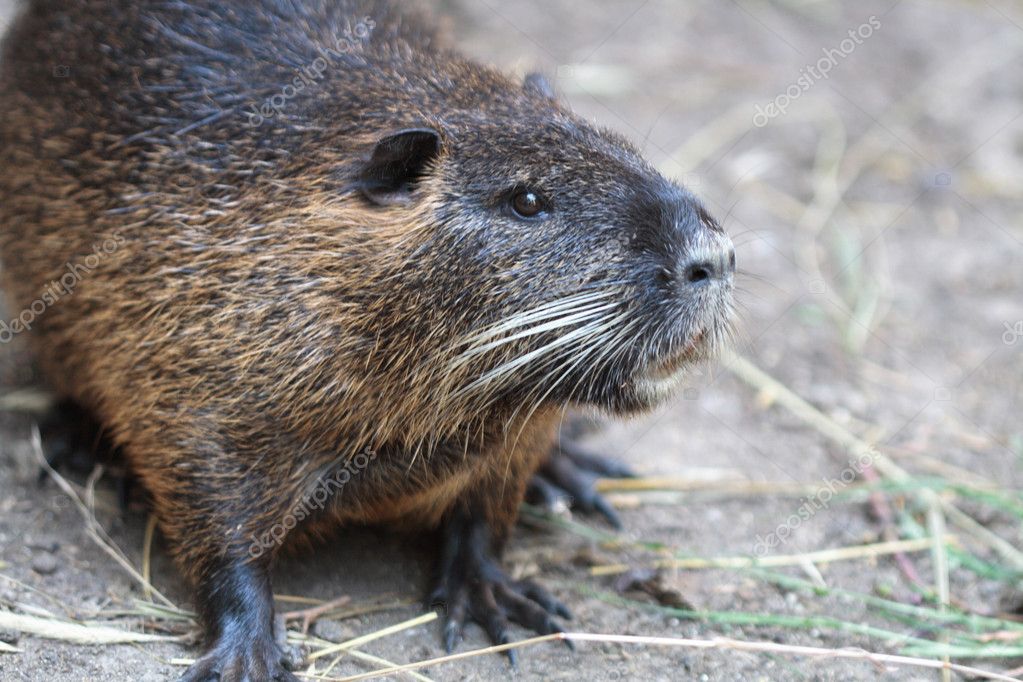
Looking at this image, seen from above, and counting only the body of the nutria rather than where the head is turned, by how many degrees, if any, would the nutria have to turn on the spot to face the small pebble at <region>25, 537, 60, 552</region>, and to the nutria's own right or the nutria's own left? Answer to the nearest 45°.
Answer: approximately 180°

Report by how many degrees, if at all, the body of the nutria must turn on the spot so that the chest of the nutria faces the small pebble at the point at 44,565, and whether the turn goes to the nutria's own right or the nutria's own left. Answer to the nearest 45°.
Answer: approximately 180°

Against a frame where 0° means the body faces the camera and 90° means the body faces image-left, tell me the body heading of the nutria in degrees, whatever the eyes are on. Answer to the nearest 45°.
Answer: approximately 315°
